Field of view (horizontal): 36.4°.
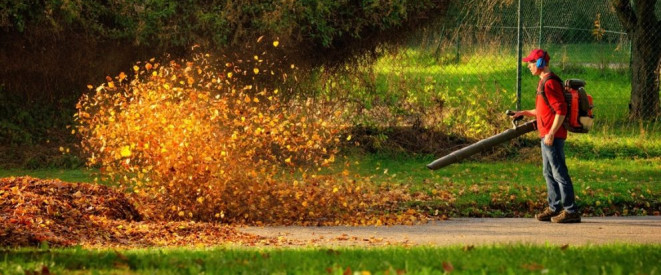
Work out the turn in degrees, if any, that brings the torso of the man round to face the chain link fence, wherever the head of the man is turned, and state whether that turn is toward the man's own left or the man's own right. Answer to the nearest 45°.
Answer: approximately 90° to the man's own right

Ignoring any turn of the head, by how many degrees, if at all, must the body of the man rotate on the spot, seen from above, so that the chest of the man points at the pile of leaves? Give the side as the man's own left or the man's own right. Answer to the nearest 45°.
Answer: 0° — they already face it

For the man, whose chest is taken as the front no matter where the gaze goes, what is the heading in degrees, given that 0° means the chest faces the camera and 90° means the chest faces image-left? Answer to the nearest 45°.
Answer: approximately 90°

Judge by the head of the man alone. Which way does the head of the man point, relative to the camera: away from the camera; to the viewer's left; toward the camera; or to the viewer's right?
to the viewer's left

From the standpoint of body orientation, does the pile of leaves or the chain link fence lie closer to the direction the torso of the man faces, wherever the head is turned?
the pile of leaves
